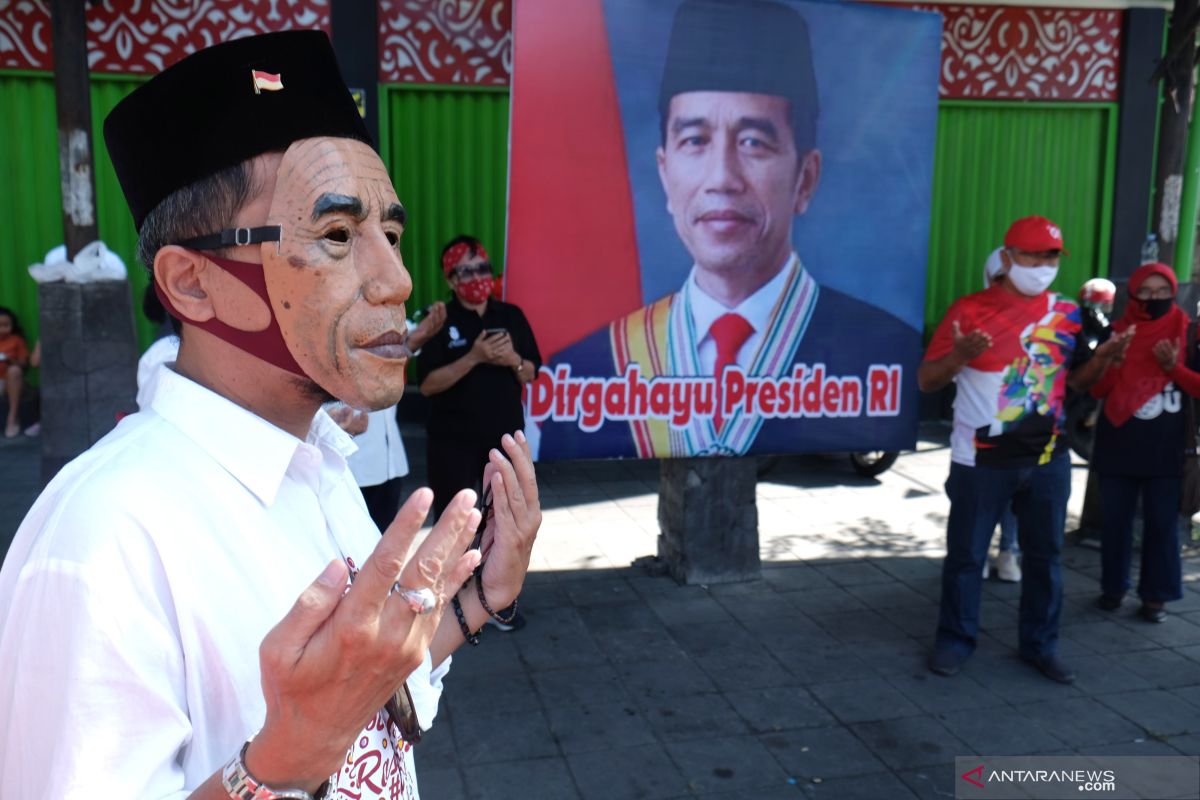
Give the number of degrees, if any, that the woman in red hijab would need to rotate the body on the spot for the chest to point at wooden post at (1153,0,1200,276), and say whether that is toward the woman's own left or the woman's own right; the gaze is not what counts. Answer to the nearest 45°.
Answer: approximately 180°

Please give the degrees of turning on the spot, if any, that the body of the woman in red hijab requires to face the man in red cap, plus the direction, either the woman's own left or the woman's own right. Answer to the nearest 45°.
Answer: approximately 45° to the woman's own right

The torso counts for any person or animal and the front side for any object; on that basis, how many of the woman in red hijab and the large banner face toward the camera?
2

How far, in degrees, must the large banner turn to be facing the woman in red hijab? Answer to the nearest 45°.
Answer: approximately 90° to its left

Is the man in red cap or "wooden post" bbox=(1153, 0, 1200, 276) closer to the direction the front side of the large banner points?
the man in red cap

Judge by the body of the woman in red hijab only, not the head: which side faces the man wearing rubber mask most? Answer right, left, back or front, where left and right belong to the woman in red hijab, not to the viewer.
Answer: front
